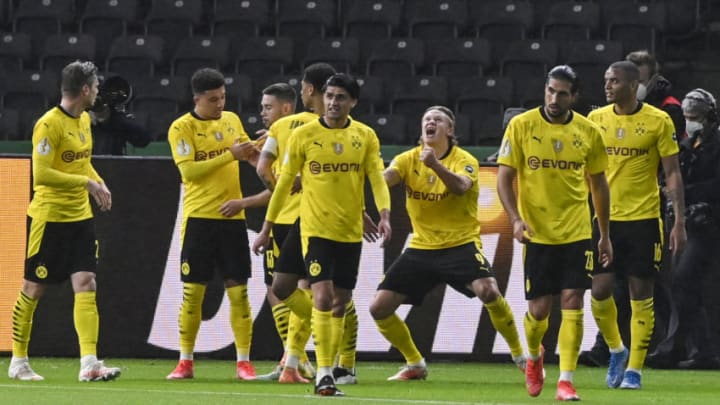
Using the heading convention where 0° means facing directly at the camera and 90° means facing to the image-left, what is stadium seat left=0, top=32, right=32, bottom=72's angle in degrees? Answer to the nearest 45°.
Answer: approximately 0°

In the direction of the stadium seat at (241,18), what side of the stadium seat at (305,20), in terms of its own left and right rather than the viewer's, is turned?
right

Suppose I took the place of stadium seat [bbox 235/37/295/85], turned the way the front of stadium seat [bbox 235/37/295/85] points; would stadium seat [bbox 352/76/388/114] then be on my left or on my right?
on my left

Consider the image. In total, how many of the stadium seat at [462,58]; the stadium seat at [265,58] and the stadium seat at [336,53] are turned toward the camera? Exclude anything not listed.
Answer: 3

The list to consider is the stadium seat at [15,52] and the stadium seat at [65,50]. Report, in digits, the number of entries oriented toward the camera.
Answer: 2

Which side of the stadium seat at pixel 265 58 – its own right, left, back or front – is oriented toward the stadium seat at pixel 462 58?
left

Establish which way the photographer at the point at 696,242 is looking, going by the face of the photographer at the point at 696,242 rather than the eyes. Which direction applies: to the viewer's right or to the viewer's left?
to the viewer's left
